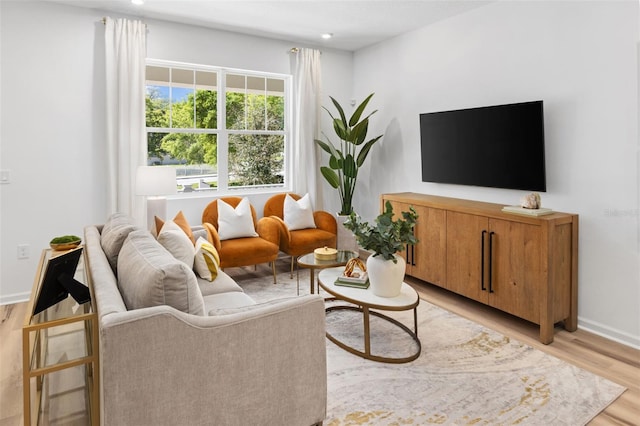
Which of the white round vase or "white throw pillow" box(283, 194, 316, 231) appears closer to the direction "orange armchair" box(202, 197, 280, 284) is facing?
the white round vase

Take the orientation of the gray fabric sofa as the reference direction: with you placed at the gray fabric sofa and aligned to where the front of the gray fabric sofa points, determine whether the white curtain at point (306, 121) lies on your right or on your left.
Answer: on your left

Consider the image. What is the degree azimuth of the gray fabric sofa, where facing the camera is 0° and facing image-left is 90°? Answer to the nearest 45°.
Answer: approximately 270°

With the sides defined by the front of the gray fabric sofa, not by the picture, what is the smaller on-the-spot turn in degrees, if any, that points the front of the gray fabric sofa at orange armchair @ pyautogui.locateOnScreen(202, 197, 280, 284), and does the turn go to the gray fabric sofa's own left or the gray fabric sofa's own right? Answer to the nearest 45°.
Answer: approximately 90° to the gray fabric sofa's own left

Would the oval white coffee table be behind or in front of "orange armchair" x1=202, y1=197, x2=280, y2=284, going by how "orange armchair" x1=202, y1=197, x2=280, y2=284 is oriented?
in front

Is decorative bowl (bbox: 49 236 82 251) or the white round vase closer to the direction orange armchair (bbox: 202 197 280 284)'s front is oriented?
the white round vase

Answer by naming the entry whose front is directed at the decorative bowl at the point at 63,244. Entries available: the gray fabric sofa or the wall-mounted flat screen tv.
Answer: the wall-mounted flat screen tv

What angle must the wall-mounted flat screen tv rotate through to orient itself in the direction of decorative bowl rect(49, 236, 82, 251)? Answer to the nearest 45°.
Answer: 0° — it already faces it

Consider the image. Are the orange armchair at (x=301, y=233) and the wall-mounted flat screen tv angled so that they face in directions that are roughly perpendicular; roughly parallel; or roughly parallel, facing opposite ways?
roughly perpendicular

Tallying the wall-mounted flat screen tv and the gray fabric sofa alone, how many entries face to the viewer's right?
1
